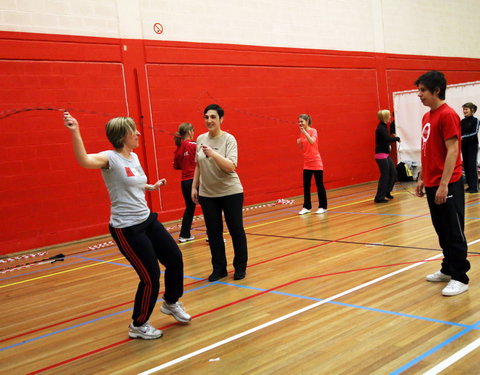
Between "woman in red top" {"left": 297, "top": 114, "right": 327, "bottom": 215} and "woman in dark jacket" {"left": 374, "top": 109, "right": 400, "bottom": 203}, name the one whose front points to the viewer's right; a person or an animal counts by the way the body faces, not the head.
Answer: the woman in dark jacket

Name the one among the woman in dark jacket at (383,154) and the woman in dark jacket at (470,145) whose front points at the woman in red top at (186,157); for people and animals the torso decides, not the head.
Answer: the woman in dark jacket at (470,145)

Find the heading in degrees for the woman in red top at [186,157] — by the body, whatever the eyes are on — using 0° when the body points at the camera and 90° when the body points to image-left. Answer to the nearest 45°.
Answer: approximately 225°

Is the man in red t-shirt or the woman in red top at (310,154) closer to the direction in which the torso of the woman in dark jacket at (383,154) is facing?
the man in red t-shirt

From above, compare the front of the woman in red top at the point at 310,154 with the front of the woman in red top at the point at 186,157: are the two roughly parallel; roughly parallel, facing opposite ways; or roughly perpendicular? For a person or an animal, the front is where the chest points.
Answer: roughly parallel, facing opposite ways

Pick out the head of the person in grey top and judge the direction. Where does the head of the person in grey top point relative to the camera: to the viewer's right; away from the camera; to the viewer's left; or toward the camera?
to the viewer's right

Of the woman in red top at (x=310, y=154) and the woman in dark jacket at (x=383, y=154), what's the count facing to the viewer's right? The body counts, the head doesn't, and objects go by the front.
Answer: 1

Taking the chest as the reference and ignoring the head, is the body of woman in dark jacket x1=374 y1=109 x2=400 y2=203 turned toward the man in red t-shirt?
no

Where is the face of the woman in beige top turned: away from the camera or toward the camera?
toward the camera

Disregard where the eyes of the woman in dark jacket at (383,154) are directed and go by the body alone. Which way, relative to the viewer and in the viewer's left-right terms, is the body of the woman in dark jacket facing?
facing to the right of the viewer

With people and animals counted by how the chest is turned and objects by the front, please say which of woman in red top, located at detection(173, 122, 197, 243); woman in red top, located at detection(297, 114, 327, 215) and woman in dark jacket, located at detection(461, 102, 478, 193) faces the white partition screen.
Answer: woman in red top, located at detection(173, 122, 197, 243)

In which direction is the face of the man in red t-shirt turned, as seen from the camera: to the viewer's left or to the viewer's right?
to the viewer's left

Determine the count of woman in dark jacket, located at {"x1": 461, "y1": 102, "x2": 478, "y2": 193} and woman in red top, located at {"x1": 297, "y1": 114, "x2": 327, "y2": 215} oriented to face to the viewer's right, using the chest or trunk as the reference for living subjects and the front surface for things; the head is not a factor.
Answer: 0
